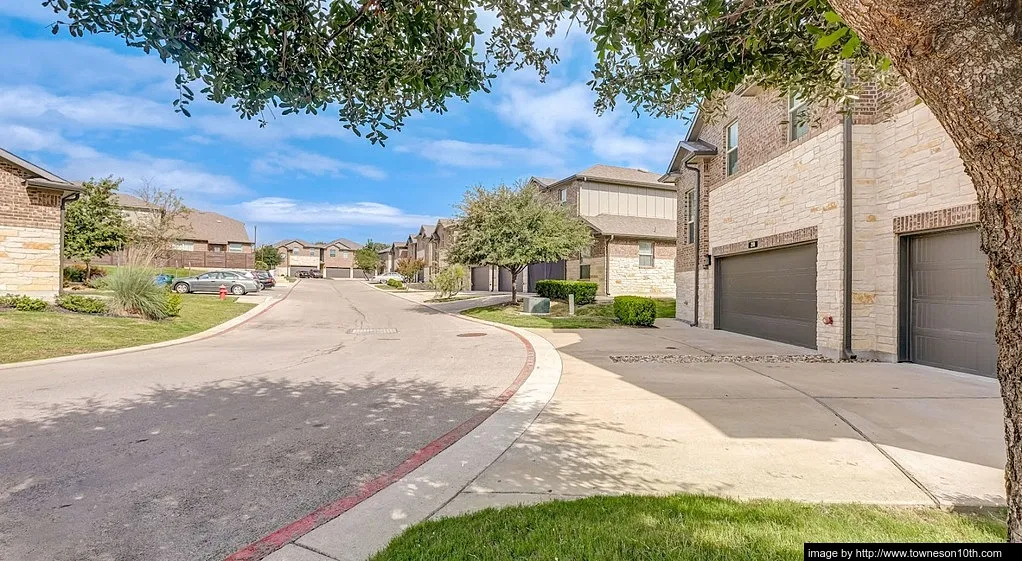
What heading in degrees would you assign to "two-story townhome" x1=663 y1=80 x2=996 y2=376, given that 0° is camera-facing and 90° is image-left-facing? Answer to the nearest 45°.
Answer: approximately 45°

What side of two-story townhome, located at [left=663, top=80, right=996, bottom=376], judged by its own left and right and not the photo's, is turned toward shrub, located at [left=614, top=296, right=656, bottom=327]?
right

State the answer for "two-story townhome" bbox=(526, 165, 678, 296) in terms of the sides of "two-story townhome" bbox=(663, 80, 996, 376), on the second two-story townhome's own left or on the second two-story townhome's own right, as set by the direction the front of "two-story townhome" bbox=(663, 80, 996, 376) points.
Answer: on the second two-story townhome's own right

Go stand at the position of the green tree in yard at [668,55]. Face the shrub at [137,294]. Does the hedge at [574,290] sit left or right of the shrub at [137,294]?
right

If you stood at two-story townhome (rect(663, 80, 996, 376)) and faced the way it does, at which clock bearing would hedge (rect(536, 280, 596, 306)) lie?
The hedge is roughly at 3 o'clock from the two-story townhome.

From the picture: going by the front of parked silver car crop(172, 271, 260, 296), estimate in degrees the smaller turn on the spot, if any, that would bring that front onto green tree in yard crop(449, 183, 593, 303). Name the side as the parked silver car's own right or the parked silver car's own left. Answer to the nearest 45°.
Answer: approximately 135° to the parked silver car's own left

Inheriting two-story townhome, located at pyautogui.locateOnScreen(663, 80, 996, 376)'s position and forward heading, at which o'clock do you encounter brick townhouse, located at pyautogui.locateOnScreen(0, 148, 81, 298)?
The brick townhouse is roughly at 1 o'clock from the two-story townhome.

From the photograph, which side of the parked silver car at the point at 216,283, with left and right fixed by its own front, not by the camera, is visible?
left

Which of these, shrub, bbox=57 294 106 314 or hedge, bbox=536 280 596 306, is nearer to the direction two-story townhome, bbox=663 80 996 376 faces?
the shrub

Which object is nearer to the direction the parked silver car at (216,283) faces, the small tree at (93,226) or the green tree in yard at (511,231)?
the small tree

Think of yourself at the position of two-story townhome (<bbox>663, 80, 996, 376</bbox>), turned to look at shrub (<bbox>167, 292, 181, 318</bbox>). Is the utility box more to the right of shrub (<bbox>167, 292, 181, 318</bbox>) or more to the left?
right

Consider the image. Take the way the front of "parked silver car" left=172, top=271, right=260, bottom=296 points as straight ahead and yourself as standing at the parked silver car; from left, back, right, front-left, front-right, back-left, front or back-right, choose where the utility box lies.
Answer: back-left

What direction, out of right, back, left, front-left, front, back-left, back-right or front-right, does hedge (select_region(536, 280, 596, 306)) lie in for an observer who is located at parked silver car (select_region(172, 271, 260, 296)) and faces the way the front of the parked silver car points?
back-left
